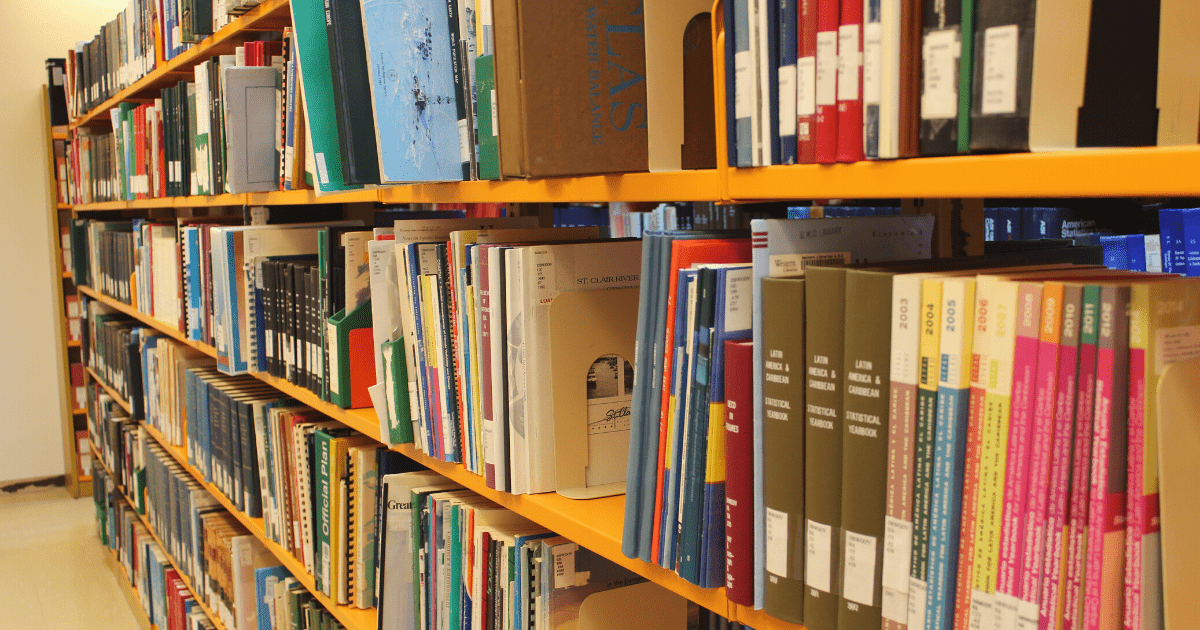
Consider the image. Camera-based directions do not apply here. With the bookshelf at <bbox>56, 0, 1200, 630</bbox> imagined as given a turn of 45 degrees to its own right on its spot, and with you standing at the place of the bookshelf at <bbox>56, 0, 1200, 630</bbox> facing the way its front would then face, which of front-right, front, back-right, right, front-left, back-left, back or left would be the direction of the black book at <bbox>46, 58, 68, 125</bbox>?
front-right

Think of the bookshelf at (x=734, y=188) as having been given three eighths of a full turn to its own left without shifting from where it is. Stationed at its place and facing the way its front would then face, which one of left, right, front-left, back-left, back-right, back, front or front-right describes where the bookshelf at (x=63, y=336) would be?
back-left
